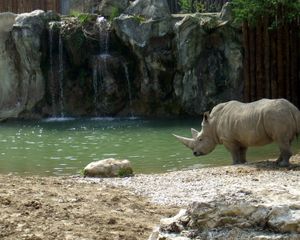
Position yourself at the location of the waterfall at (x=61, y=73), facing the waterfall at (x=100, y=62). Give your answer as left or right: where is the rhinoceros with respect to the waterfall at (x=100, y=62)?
right

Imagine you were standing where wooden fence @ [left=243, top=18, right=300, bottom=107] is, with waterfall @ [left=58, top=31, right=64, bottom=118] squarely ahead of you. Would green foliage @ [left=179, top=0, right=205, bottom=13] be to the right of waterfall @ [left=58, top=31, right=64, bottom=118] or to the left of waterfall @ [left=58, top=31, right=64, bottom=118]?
right

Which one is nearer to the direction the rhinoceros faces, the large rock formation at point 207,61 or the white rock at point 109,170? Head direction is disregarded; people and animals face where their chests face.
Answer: the white rock

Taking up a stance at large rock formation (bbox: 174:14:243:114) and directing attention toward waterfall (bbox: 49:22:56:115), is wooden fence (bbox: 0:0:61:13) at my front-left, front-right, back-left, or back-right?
front-right

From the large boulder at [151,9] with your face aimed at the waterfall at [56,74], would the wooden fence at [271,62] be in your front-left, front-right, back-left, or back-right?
back-left

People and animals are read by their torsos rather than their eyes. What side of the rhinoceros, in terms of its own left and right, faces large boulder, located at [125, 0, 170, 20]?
right

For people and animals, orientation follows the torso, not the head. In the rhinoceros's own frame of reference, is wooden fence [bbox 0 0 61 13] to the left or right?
on its right

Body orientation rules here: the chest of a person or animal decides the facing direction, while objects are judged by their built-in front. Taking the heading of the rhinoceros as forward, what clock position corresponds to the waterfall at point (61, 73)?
The waterfall is roughly at 2 o'clock from the rhinoceros.

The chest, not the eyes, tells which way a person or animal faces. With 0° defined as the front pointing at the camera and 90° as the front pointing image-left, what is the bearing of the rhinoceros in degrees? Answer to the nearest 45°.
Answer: approximately 90°

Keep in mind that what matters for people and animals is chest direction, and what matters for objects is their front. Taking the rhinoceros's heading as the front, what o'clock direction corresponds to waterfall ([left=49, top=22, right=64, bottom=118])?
The waterfall is roughly at 2 o'clock from the rhinoceros.

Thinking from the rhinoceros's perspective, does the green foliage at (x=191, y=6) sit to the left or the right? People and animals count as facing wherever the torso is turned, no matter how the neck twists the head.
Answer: on its right

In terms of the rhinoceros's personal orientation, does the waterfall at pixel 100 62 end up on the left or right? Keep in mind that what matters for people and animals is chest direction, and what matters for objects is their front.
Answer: on its right
